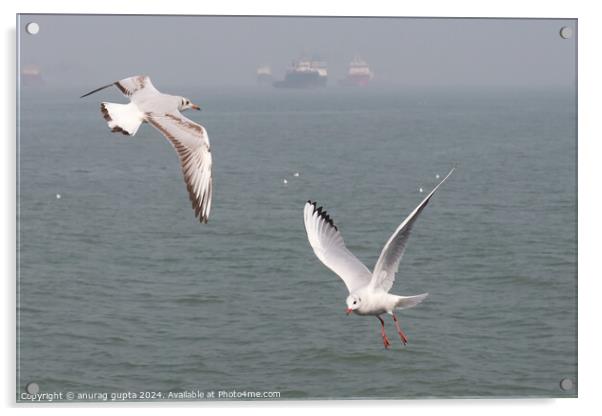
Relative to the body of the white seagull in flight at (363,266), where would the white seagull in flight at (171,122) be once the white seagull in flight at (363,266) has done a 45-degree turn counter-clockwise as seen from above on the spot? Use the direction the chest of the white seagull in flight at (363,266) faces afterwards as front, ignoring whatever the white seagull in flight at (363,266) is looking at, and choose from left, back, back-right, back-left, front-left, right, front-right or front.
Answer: right

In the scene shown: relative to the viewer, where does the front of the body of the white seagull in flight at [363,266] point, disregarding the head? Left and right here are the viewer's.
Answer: facing the viewer and to the left of the viewer
